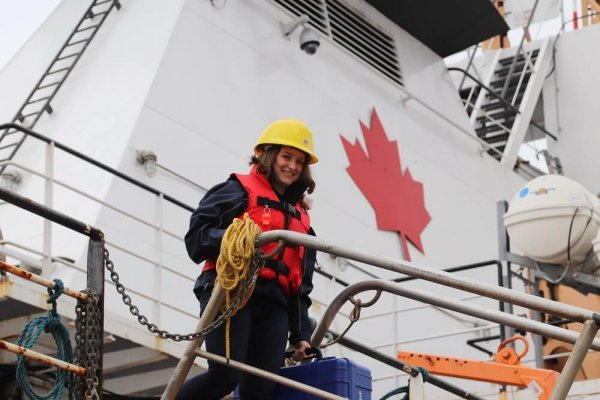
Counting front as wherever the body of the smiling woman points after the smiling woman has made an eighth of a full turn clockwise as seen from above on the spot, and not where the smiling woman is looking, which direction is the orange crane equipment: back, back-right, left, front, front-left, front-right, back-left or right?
back-left

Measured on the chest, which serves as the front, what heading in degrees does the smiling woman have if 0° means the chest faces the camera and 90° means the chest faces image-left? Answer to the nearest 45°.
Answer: approximately 315°

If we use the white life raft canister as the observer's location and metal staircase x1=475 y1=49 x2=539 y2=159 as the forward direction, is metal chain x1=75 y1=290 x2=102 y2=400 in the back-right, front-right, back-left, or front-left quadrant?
back-left
